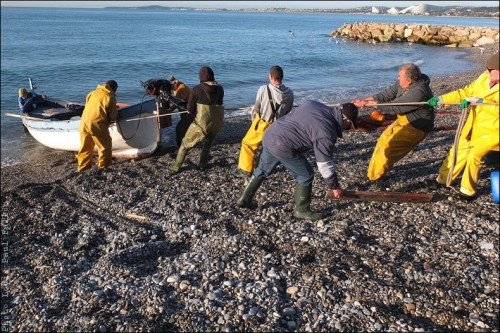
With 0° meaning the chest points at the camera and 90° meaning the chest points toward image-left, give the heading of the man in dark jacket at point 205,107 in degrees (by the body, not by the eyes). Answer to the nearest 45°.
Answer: approximately 135°

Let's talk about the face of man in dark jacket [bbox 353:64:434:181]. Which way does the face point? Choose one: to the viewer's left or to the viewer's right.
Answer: to the viewer's left

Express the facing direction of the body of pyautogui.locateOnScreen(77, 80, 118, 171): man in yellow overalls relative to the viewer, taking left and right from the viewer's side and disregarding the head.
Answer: facing away from the viewer and to the right of the viewer

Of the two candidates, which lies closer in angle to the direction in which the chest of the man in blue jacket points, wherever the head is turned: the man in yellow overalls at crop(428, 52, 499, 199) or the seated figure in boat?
the man in yellow overalls

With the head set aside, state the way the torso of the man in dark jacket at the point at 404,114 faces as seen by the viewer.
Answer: to the viewer's left

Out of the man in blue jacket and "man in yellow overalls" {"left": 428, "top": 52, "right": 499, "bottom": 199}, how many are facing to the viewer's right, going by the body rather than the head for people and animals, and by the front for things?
1

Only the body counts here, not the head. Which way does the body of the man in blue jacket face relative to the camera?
to the viewer's right

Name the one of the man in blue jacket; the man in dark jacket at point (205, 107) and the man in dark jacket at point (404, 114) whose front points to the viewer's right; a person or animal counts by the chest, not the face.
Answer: the man in blue jacket

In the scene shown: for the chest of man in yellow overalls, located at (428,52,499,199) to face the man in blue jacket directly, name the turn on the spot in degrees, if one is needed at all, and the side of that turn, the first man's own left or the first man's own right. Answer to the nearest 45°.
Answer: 0° — they already face them
